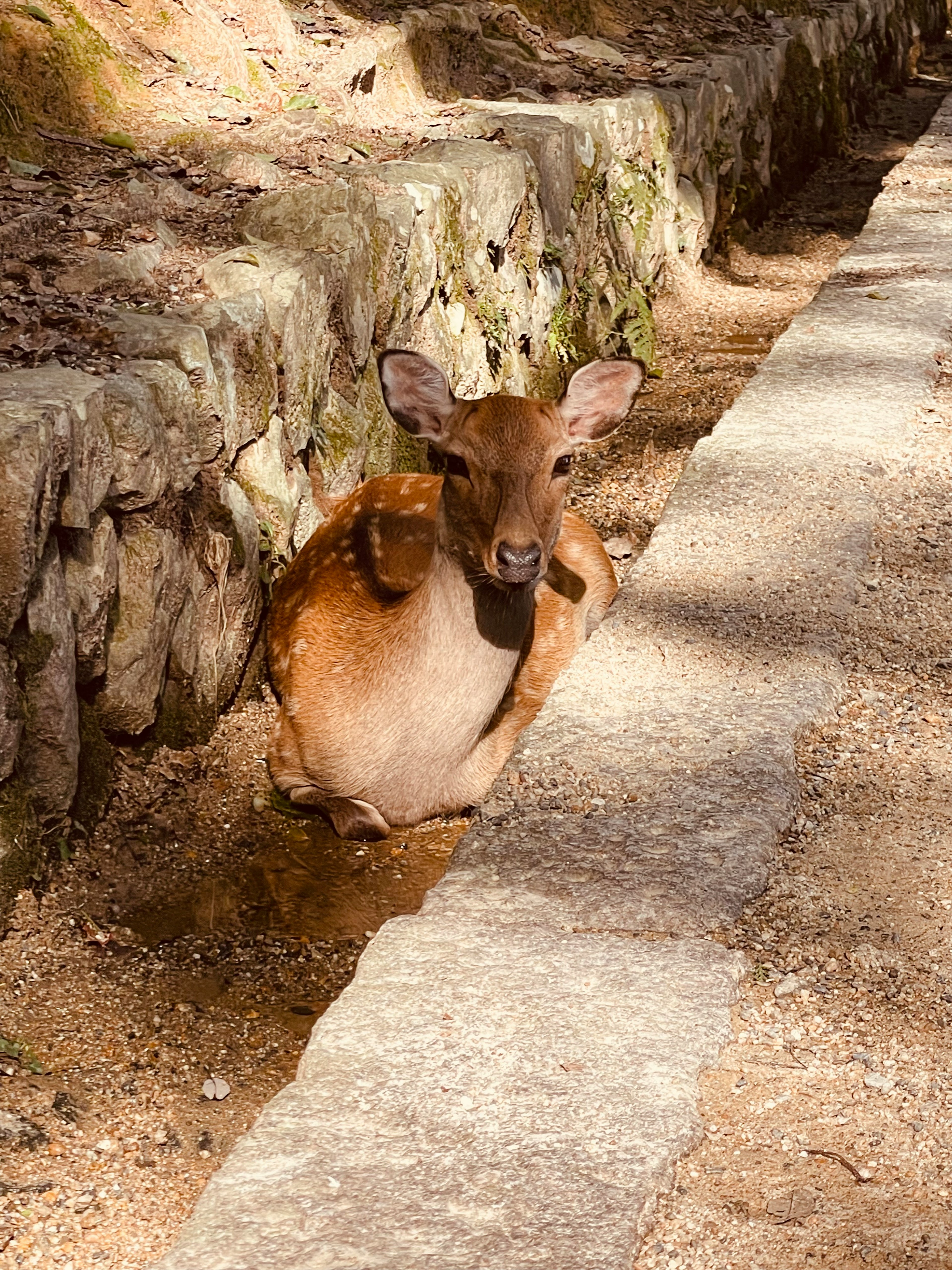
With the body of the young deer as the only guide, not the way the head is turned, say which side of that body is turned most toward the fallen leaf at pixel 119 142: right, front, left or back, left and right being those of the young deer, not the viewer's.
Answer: back

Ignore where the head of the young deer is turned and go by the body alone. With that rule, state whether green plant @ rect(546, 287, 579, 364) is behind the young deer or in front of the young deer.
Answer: behind

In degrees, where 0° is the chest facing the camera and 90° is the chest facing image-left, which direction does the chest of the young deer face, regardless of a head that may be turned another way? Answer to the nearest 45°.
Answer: approximately 0°

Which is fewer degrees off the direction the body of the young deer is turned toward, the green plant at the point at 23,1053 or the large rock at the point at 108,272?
the green plant

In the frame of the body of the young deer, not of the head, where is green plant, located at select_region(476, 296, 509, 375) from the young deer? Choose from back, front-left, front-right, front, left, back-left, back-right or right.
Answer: back

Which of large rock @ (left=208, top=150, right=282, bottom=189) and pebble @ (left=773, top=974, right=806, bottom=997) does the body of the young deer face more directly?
the pebble

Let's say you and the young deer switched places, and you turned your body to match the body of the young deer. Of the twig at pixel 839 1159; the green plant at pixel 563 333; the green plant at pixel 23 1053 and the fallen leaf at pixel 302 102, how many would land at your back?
2

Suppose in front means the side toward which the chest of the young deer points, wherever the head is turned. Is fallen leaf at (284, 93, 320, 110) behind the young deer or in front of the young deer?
behind

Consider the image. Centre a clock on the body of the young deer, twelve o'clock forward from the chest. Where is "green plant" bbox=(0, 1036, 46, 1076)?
The green plant is roughly at 1 o'clock from the young deer.

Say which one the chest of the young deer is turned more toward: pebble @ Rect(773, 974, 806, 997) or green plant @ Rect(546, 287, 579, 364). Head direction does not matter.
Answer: the pebble

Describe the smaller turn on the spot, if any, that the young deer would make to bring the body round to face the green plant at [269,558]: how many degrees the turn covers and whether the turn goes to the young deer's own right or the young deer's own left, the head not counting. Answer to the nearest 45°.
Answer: approximately 135° to the young deer's own right

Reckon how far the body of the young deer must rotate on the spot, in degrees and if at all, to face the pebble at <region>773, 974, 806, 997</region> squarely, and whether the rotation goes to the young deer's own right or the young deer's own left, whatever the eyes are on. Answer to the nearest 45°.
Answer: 0° — it already faces it
